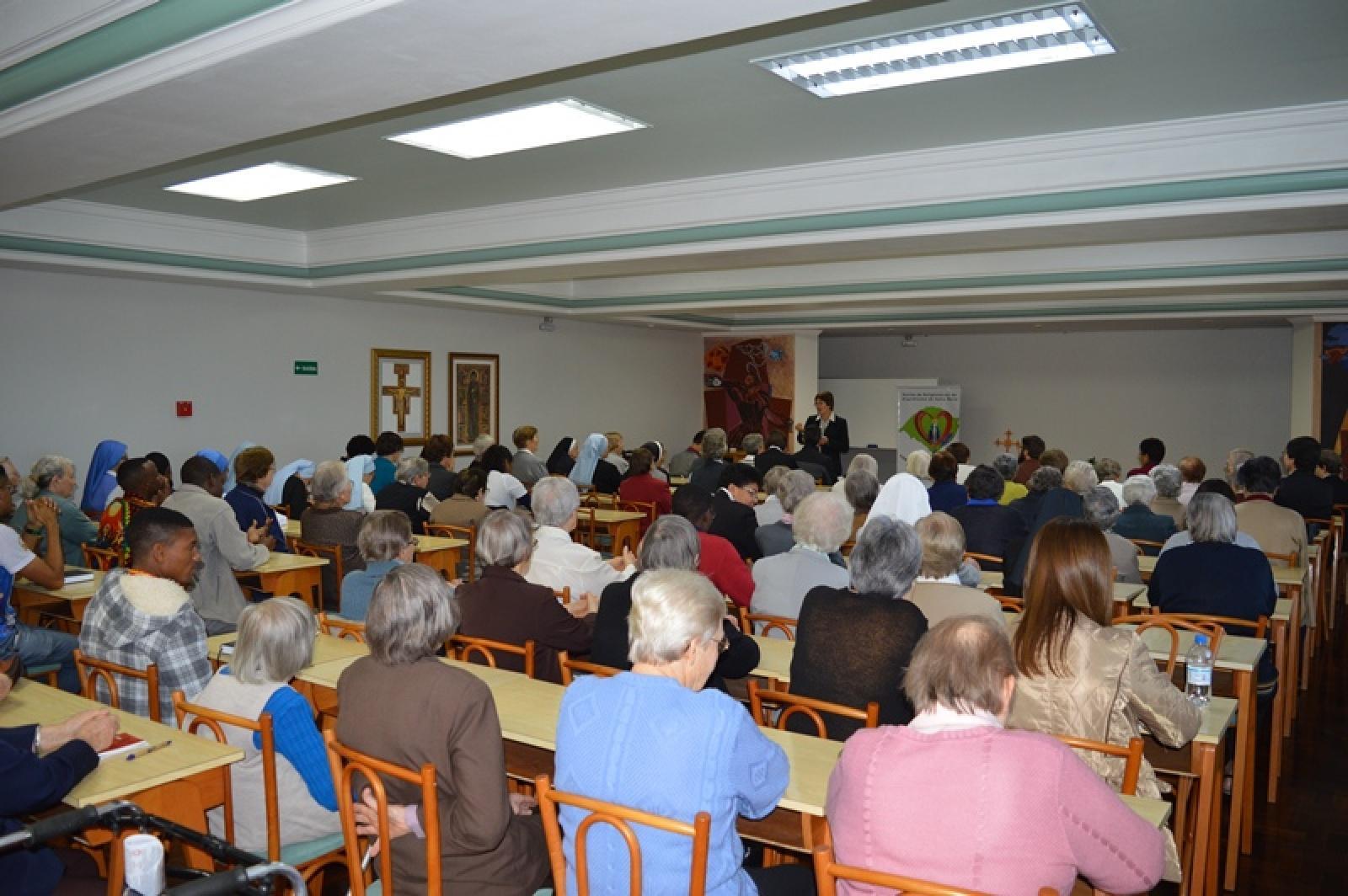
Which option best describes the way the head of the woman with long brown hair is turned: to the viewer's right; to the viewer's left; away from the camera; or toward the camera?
away from the camera

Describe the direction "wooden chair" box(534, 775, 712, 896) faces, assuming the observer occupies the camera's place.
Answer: facing away from the viewer and to the right of the viewer

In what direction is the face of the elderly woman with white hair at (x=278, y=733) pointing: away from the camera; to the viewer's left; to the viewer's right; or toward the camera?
away from the camera

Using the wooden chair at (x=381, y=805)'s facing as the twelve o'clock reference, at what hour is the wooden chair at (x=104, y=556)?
the wooden chair at (x=104, y=556) is roughly at 10 o'clock from the wooden chair at (x=381, y=805).

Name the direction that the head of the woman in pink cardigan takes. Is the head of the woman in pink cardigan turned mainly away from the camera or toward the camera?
away from the camera

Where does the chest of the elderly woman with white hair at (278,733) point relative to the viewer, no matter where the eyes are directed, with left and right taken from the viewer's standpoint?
facing away from the viewer and to the right of the viewer

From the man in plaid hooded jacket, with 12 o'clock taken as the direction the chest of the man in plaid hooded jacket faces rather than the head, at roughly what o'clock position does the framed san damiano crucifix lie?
The framed san damiano crucifix is roughly at 11 o'clock from the man in plaid hooded jacket.

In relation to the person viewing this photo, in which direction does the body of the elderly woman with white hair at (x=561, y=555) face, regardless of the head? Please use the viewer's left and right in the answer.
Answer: facing away from the viewer and to the right of the viewer

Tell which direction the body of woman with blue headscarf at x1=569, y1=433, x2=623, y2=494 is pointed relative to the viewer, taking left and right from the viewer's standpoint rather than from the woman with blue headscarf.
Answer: facing away from the viewer and to the right of the viewer

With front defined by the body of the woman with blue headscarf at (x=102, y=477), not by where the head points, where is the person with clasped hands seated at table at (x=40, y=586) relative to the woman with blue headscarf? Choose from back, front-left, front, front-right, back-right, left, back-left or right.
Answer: back-right

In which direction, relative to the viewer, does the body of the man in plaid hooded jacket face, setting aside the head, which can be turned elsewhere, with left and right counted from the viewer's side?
facing away from the viewer and to the right of the viewer

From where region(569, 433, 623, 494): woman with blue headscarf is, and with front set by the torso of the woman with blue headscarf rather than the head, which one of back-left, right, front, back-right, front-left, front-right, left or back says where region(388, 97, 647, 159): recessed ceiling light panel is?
back-right

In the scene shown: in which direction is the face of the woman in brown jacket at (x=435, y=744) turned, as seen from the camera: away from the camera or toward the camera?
away from the camera

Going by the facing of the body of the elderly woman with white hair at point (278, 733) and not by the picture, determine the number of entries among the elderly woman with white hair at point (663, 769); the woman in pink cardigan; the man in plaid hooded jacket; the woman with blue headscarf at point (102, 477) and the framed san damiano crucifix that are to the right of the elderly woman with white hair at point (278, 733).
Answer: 2
